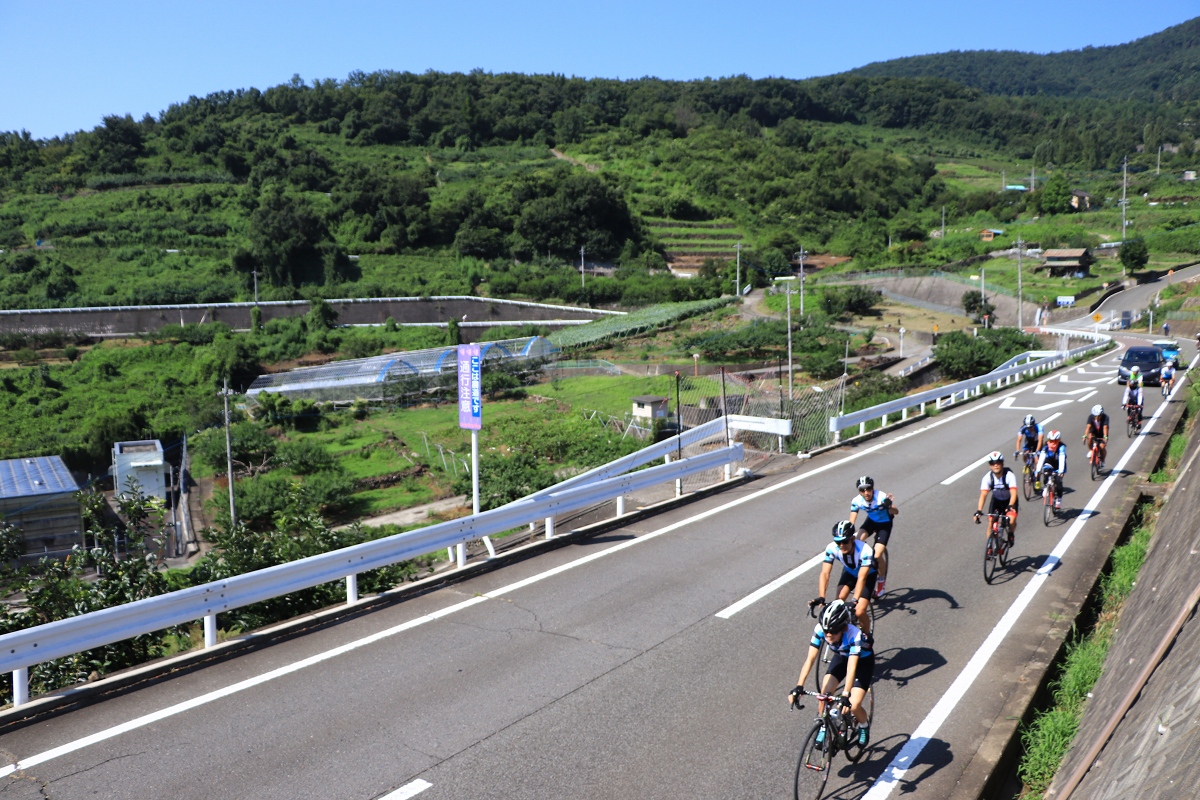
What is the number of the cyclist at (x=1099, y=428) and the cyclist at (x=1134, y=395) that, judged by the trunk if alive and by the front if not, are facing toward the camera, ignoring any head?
2

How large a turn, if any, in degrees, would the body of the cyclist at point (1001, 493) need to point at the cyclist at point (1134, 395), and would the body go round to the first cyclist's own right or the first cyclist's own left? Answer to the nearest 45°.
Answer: approximately 180°

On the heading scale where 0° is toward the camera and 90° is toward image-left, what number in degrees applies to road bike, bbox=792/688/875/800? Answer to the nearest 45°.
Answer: approximately 45°

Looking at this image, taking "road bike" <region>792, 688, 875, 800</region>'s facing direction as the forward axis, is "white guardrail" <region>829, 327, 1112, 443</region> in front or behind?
behind

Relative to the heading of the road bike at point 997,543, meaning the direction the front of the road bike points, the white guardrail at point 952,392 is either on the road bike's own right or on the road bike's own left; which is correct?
on the road bike's own right

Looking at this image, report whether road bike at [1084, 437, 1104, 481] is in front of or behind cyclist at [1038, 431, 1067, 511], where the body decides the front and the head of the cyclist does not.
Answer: behind

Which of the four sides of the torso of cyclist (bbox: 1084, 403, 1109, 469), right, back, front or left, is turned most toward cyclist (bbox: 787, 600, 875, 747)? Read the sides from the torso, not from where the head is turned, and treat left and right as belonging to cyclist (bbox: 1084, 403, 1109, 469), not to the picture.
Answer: front

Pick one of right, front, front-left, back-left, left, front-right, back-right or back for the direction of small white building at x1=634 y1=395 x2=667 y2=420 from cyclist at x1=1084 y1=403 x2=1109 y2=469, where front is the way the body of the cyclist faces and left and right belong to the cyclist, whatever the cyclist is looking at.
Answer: back-right

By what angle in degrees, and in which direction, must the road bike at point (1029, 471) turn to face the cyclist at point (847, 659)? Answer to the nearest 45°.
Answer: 0° — it already faces them

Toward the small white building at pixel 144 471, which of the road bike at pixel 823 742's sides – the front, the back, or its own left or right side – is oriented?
right
